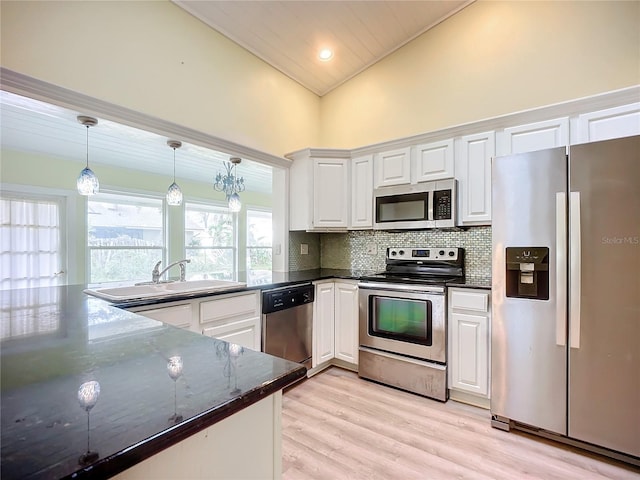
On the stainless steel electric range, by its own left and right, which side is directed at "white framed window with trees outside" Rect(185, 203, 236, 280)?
right

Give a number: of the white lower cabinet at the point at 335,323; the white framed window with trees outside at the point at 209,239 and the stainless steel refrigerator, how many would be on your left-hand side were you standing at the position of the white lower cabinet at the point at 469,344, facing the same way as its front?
1

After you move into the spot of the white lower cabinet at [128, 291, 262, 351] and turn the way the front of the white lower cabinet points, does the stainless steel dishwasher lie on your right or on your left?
on your left

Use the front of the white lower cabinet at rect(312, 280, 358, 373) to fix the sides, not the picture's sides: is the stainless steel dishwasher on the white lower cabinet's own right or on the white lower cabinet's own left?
on the white lower cabinet's own right

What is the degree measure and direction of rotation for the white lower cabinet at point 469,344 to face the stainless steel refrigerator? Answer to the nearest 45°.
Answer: approximately 90° to its left

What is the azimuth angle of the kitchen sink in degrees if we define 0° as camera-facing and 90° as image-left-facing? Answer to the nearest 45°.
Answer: approximately 315°

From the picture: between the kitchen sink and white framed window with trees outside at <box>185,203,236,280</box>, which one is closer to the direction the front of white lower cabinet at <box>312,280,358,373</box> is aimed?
the kitchen sink
